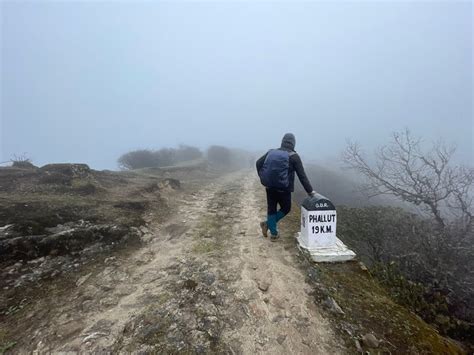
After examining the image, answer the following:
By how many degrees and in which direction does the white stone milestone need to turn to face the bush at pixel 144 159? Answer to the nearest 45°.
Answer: approximately 135° to its right

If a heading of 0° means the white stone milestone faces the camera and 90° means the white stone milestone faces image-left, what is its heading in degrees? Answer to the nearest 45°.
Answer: approximately 0°

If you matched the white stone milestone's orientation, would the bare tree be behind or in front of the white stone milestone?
behind

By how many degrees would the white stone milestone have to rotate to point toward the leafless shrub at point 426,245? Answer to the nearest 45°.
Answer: approximately 135° to its left
